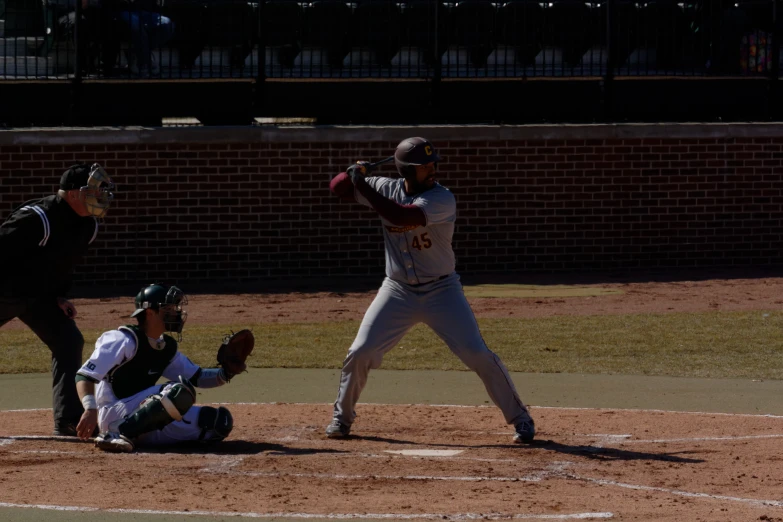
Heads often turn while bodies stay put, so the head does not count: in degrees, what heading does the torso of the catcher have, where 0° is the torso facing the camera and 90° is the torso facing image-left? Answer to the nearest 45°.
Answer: approximately 315°

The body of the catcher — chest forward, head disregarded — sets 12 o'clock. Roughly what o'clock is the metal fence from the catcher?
The metal fence is roughly at 8 o'clock from the catcher.

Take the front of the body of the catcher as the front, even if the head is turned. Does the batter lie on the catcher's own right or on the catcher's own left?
on the catcher's own left

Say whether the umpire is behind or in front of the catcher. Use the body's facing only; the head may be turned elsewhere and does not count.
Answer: behind

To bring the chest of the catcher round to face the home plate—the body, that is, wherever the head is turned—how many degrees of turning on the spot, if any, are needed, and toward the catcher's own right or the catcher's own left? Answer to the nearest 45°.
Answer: approximately 45° to the catcher's own left

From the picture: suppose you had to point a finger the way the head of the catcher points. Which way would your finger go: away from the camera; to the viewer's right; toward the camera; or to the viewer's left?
to the viewer's right
